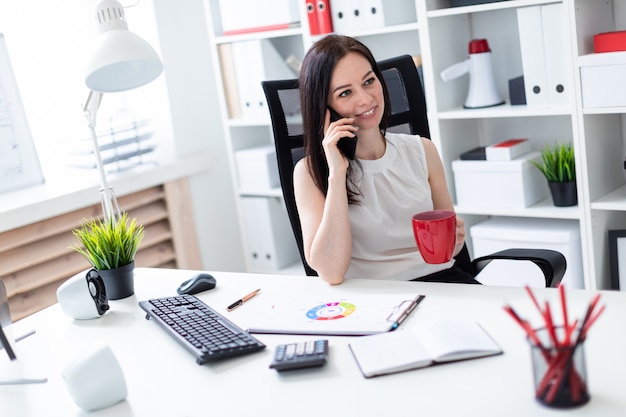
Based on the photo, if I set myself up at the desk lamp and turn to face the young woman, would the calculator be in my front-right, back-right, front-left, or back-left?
front-right

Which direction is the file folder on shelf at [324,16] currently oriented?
toward the camera

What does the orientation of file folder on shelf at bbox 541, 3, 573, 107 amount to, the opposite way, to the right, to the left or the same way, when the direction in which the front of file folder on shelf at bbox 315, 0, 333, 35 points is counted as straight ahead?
the same way

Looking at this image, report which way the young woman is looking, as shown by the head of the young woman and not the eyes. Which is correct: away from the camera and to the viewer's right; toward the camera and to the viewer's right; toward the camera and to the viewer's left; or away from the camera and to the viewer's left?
toward the camera and to the viewer's right

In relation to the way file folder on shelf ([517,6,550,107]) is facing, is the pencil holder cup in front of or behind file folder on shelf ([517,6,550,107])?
in front

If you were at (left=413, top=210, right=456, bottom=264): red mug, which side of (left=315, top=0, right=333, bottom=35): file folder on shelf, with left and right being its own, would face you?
front

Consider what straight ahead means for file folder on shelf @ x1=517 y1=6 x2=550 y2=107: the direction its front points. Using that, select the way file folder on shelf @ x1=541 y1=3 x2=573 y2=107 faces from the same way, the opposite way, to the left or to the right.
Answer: the same way

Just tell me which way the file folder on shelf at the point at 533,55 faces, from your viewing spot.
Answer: facing the viewer

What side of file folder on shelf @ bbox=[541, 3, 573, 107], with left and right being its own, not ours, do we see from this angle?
front

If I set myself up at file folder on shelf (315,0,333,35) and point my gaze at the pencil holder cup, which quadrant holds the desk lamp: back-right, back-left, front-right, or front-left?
front-right
